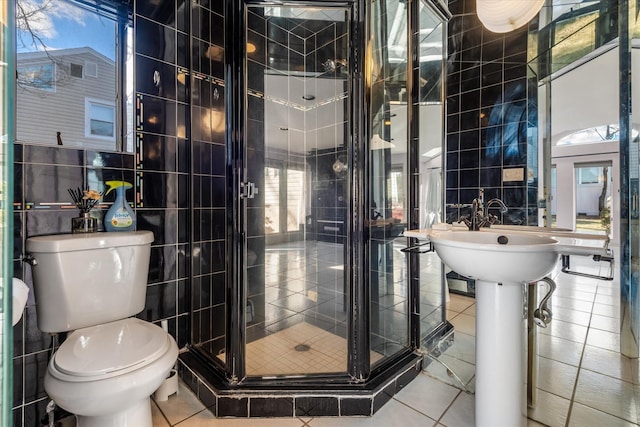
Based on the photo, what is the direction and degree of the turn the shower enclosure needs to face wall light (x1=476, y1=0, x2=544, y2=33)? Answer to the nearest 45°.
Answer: approximately 45° to its left

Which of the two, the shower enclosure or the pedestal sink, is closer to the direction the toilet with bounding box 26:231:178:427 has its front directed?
the pedestal sink

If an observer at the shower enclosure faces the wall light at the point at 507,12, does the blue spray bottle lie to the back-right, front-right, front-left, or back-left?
back-right

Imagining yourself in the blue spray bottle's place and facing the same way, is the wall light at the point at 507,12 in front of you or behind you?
behind

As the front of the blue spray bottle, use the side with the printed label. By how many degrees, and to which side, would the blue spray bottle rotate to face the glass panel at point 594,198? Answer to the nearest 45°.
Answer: approximately 135° to its left

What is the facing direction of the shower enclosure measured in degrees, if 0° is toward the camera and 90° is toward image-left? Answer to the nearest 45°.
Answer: approximately 0°

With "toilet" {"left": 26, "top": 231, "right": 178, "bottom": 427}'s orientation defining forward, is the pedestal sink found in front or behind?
in front

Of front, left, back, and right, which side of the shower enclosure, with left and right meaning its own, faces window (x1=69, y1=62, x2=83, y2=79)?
right

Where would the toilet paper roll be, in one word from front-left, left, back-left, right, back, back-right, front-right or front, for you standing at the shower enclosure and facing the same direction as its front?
front-right
